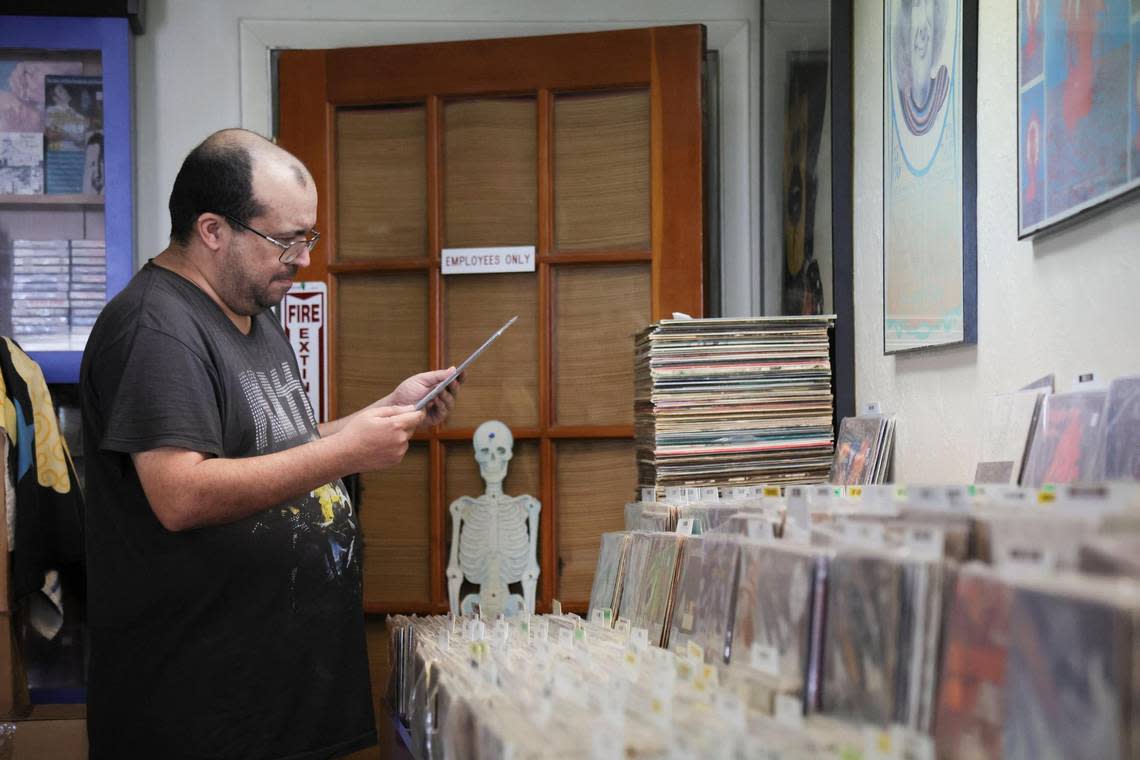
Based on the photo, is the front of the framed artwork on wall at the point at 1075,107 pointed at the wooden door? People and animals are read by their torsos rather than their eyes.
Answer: no

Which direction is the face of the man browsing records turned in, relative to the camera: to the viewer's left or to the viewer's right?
to the viewer's right

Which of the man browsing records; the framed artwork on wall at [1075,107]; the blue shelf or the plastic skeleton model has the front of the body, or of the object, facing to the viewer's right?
the man browsing records

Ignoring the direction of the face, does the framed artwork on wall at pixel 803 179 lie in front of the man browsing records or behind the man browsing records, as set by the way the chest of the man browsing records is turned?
in front

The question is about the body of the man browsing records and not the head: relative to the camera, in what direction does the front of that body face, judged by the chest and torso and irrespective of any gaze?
to the viewer's right

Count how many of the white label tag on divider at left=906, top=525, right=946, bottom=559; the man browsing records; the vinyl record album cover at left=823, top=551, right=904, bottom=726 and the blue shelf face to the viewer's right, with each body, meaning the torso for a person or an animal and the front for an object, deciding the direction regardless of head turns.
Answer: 1

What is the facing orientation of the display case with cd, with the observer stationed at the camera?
facing the viewer

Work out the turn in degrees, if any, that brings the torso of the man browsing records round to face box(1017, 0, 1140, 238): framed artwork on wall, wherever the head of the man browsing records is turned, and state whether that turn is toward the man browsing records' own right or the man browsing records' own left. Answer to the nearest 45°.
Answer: approximately 45° to the man browsing records' own right

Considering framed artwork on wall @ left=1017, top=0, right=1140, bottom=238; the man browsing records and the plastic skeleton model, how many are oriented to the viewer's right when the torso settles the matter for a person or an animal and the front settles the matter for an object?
1

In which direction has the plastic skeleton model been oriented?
toward the camera

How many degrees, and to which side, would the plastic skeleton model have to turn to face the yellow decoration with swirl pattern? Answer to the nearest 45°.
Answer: approximately 90° to its right

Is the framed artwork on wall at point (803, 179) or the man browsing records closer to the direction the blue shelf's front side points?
the man browsing records

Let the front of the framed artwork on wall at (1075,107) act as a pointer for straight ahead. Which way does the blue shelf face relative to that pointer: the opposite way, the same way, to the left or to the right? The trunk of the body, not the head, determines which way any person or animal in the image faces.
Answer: to the left

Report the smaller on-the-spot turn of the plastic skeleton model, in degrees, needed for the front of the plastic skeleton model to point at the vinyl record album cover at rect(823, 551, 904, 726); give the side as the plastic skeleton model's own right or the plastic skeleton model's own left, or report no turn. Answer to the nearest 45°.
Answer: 0° — it already faces it
